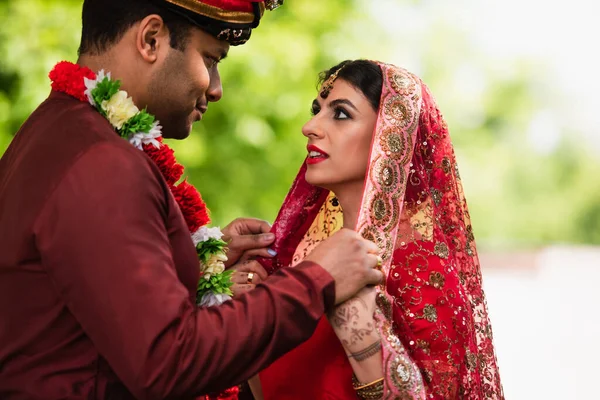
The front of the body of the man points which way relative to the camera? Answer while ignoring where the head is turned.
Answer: to the viewer's right

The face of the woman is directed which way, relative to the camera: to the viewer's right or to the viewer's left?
to the viewer's left

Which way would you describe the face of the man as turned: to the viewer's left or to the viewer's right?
to the viewer's right

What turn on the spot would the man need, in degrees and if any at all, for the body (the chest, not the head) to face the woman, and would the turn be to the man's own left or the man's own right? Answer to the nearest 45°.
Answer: approximately 45° to the man's own left
